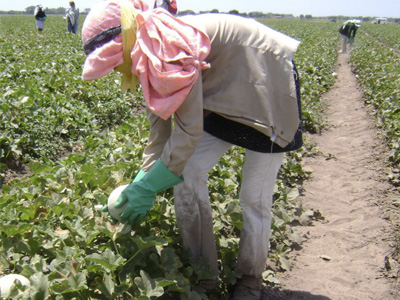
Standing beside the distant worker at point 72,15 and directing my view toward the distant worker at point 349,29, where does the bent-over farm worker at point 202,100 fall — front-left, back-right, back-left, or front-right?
front-right

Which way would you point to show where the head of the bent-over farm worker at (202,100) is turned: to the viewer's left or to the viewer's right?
to the viewer's left

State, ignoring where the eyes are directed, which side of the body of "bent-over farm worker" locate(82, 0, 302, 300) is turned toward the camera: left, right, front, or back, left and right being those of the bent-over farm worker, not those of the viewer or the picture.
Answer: left

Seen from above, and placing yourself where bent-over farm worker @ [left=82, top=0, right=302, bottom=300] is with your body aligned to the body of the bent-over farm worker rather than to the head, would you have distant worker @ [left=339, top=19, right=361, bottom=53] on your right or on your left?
on your right
